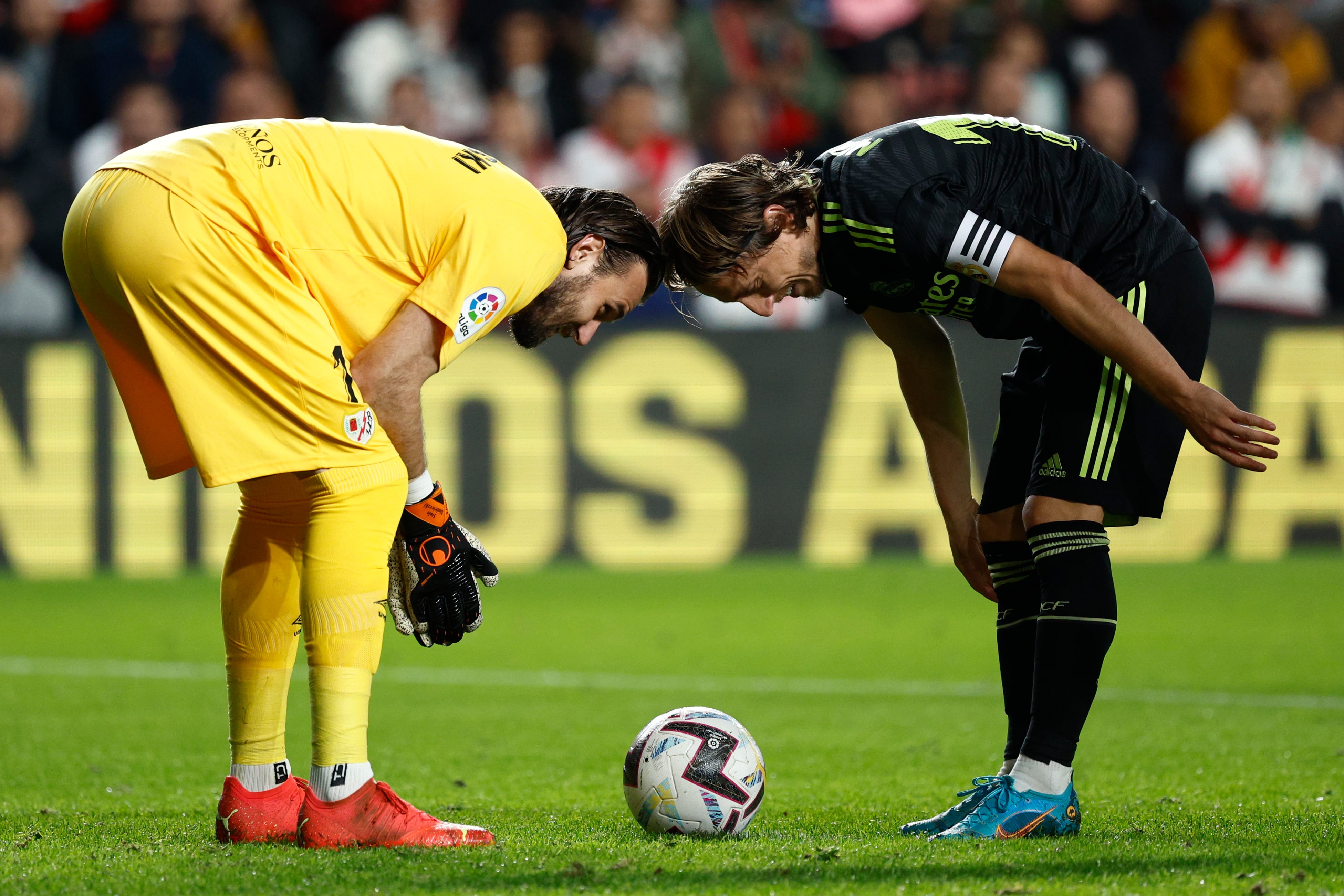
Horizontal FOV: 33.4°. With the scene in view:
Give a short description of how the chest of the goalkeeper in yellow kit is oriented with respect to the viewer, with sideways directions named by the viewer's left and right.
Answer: facing to the right of the viewer

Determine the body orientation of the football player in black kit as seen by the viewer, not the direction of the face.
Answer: to the viewer's left

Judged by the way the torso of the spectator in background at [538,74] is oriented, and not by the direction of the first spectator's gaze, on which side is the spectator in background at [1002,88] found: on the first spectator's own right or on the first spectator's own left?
on the first spectator's own left

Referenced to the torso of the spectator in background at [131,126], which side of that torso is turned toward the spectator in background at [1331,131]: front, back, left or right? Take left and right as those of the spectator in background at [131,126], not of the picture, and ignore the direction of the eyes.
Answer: left

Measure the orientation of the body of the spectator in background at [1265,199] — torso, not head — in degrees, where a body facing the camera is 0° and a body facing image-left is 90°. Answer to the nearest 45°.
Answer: approximately 0°

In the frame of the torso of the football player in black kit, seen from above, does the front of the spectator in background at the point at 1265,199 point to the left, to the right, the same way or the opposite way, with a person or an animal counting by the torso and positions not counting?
to the left

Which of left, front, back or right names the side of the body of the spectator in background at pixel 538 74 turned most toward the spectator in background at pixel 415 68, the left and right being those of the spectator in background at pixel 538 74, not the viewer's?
right

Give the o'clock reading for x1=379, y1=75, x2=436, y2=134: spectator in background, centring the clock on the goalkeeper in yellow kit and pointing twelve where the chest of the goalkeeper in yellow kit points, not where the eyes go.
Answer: The spectator in background is roughly at 9 o'clock from the goalkeeper in yellow kit.

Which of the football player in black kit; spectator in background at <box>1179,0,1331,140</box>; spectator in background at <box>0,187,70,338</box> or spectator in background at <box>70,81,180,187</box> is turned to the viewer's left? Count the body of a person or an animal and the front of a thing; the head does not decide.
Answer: the football player in black kit

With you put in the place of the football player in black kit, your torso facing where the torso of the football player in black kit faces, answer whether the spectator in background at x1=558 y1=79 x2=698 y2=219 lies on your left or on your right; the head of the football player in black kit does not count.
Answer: on your right

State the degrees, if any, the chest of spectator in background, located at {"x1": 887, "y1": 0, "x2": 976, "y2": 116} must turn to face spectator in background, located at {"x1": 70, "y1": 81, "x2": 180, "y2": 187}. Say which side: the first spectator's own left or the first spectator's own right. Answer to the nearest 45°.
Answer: approximately 45° to the first spectator's own right

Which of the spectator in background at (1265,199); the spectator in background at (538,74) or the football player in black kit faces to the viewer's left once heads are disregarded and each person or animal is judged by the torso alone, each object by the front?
the football player in black kit
